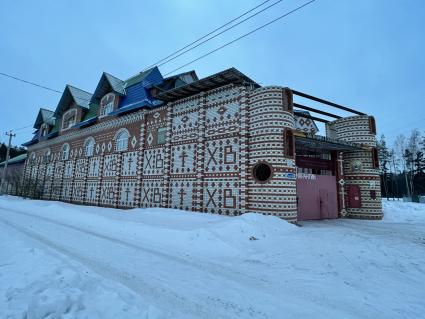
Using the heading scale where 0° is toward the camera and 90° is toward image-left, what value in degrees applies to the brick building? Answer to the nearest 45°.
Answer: approximately 315°
